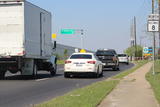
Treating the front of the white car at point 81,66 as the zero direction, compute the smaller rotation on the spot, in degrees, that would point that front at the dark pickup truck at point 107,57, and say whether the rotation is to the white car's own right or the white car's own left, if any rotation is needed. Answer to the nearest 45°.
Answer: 0° — it already faces it

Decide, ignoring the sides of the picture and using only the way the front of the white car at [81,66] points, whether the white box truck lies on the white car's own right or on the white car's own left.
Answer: on the white car's own left

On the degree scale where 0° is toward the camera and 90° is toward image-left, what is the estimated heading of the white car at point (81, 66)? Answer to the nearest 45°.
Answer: approximately 180°

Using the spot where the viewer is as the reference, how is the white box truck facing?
facing away from the viewer and to the right of the viewer
